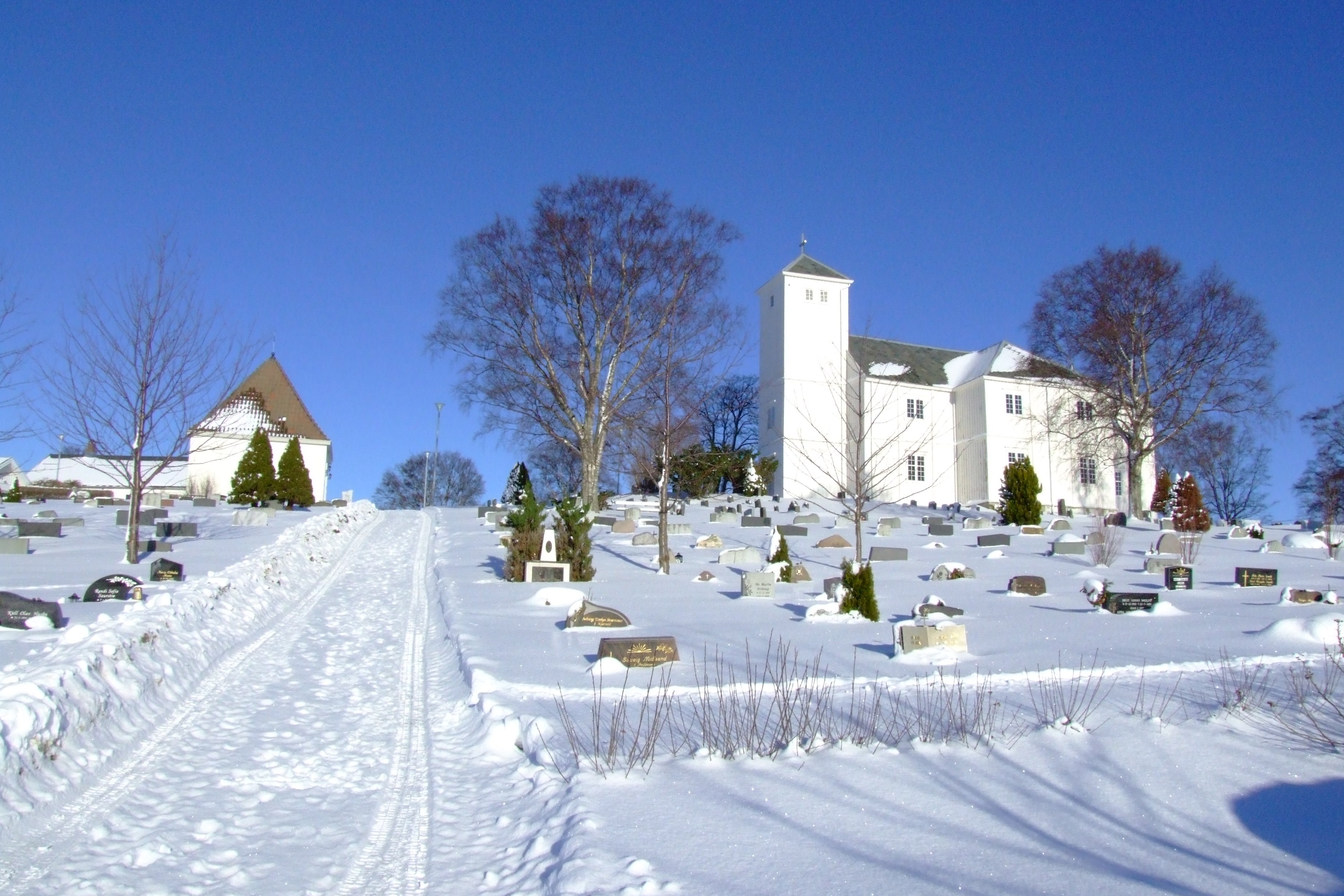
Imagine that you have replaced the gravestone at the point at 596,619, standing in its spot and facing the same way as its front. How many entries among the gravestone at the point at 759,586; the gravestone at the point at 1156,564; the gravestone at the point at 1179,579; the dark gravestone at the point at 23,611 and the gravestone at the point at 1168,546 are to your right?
1

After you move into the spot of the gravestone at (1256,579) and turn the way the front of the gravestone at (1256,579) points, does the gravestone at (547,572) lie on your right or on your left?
on your right

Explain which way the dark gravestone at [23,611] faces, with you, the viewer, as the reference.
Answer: facing the viewer

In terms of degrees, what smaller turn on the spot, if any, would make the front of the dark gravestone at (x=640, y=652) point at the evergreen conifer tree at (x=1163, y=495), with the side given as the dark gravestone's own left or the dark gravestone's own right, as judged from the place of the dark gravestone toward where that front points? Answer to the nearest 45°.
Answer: approximately 135° to the dark gravestone's own left

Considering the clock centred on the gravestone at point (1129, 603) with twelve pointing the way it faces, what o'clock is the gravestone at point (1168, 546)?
the gravestone at point (1168, 546) is roughly at 6 o'clock from the gravestone at point (1129, 603).

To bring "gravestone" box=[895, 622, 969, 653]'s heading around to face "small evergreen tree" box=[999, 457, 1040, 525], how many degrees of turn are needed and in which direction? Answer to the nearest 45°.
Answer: approximately 180°

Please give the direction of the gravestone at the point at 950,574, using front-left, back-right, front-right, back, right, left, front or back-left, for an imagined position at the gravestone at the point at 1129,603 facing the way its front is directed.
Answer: back-right

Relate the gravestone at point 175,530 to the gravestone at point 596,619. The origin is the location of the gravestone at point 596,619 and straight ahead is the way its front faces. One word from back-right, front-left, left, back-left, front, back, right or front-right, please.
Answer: back-right

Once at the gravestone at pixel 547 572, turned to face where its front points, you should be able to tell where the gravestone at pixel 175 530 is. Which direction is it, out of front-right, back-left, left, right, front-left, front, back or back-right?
back-right

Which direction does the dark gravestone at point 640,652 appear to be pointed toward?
toward the camera

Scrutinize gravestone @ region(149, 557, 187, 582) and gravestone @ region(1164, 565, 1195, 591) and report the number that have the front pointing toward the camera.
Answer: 2

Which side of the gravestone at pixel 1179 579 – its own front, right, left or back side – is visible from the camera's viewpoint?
front

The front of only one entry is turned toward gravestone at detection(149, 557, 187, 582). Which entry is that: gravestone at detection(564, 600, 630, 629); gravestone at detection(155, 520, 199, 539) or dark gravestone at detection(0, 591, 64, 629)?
gravestone at detection(155, 520, 199, 539)

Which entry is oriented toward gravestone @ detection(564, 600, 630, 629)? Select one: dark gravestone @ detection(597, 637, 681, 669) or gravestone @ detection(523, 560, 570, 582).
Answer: gravestone @ detection(523, 560, 570, 582)

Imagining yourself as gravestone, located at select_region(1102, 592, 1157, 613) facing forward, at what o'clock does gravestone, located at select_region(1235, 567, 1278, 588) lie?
gravestone, located at select_region(1235, 567, 1278, 588) is roughly at 7 o'clock from gravestone, located at select_region(1102, 592, 1157, 613).

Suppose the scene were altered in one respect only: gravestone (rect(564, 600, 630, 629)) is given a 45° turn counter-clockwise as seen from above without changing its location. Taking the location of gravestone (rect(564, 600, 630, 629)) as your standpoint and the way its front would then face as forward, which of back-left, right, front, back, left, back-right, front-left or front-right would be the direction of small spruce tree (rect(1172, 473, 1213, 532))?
left

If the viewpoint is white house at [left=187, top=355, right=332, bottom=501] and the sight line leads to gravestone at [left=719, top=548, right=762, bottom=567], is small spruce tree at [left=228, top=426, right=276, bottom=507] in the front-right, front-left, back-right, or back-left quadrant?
front-right

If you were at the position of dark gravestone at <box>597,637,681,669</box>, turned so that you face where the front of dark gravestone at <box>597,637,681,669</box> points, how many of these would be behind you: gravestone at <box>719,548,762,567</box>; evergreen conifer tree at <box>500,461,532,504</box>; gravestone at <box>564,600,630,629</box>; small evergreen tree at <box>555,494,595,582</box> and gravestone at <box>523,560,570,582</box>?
5
